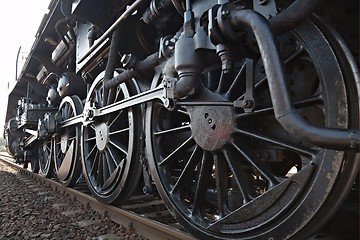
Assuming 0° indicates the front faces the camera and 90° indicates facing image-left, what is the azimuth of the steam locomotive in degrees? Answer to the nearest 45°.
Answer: approximately 135°
